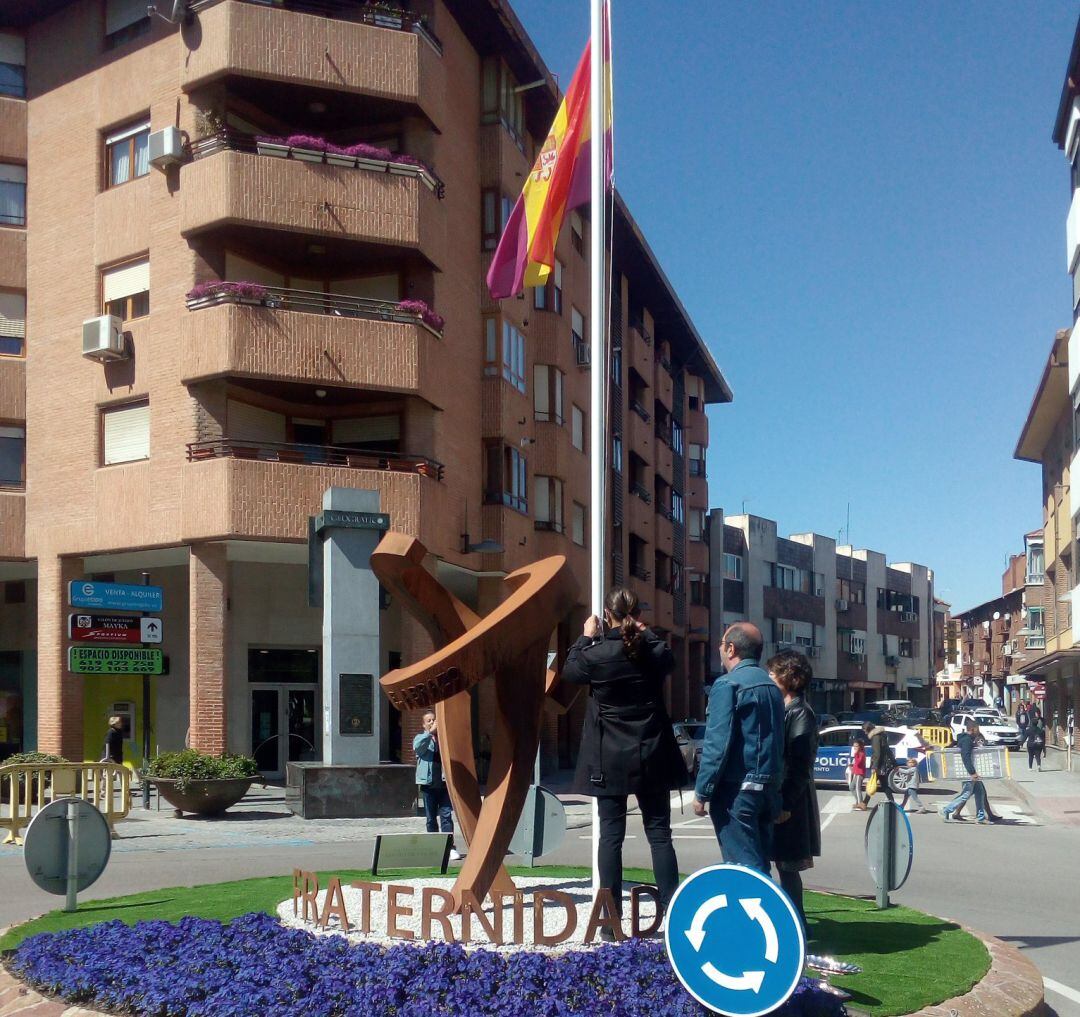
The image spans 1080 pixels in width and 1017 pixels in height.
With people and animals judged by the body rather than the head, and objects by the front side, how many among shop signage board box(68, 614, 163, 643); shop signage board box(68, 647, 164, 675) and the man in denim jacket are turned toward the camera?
2

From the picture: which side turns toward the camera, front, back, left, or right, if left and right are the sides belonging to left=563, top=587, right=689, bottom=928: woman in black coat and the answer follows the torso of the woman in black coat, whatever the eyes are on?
back

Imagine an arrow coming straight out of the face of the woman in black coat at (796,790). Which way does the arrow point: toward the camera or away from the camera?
away from the camera

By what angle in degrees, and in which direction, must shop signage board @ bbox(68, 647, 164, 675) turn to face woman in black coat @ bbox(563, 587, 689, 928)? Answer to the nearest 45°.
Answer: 0° — it already faces them

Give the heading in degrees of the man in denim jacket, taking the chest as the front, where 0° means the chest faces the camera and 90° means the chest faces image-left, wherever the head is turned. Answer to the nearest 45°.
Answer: approximately 135°

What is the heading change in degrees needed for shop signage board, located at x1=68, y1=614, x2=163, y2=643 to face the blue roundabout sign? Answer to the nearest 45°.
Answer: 0° — it already faces it

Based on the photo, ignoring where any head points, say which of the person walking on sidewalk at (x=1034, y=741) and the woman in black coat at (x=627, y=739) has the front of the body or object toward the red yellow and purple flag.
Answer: the woman in black coat

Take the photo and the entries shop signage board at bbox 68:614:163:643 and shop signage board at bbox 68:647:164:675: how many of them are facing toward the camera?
2

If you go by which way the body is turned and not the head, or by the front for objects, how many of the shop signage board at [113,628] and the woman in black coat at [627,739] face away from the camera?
1

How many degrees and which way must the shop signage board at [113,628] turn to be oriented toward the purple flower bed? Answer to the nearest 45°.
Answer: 0° — it already faces it
